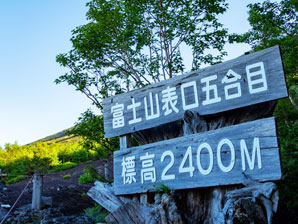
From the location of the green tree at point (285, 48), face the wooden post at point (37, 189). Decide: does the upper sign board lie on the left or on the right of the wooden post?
left

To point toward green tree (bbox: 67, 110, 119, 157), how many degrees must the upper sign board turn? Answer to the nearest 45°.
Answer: approximately 90° to its right

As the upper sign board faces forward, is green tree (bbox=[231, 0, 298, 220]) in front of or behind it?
behind

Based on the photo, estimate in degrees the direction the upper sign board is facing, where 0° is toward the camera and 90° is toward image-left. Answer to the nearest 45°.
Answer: approximately 45°

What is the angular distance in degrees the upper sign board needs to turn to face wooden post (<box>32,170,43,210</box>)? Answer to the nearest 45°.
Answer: approximately 90° to its right

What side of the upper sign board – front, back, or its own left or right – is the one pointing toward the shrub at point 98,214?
right
